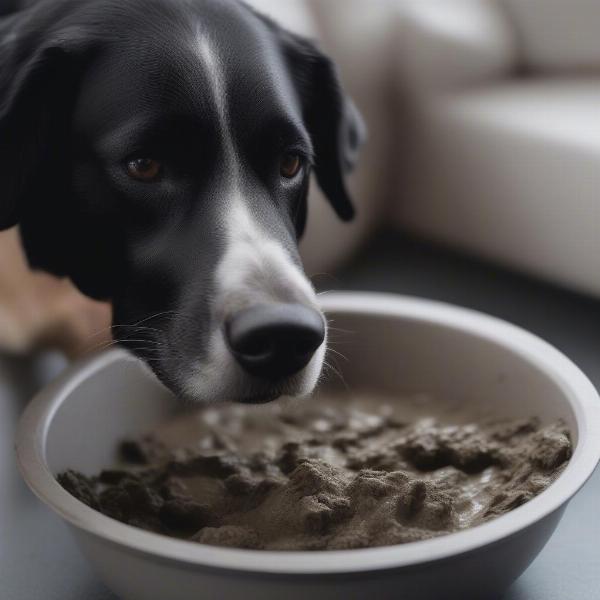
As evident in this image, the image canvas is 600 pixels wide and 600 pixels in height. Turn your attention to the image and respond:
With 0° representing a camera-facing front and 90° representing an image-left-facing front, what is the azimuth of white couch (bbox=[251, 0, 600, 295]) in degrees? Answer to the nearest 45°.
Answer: approximately 45°
